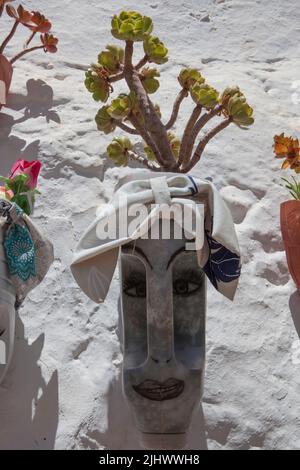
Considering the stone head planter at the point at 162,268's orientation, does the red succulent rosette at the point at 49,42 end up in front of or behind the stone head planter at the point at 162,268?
behind

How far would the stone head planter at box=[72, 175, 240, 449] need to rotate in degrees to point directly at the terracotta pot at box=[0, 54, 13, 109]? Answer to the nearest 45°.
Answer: approximately 135° to its right

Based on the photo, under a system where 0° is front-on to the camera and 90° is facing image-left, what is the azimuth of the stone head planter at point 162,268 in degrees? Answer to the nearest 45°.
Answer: approximately 0°
